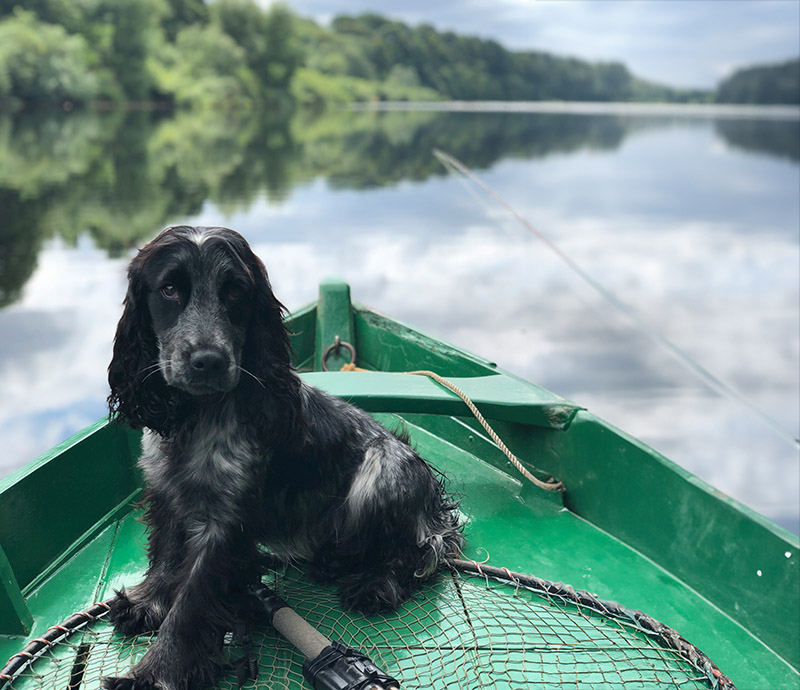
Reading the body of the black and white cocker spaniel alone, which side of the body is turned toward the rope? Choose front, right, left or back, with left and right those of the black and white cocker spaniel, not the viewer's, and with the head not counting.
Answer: back

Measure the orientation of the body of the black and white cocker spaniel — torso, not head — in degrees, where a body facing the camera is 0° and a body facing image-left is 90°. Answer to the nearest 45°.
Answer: approximately 45°

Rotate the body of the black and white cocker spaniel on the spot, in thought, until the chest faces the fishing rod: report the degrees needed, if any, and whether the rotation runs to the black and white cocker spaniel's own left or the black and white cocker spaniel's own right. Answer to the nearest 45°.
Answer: approximately 180°

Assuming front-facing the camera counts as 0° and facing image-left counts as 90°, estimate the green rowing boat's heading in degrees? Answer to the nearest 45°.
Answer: approximately 180°
